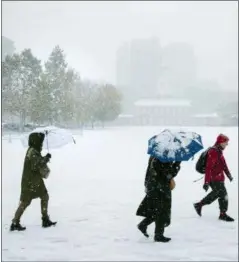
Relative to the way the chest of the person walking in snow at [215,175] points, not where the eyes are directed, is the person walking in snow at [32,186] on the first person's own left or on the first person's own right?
on the first person's own right

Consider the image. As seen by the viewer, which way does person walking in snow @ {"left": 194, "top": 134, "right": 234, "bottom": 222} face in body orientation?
to the viewer's right

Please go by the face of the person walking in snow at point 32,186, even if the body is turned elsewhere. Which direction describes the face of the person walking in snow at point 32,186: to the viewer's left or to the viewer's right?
to the viewer's right

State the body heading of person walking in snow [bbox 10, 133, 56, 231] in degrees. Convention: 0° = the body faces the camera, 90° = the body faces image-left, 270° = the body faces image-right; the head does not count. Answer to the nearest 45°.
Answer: approximately 270°

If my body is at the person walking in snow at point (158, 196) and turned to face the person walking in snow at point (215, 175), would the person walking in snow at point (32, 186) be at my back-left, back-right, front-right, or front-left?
back-left
